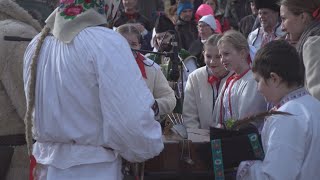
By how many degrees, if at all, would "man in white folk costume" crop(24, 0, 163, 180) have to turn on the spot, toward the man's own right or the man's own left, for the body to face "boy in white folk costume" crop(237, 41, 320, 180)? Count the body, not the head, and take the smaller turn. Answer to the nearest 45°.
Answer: approximately 45° to the man's own right

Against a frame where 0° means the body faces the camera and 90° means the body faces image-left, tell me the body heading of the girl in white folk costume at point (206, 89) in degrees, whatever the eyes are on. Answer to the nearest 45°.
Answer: approximately 0°

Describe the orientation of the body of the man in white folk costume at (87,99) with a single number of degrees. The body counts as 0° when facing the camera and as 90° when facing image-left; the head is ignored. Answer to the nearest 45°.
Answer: approximately 225°

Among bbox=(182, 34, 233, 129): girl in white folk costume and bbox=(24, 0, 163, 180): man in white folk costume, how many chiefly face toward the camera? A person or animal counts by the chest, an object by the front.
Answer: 1

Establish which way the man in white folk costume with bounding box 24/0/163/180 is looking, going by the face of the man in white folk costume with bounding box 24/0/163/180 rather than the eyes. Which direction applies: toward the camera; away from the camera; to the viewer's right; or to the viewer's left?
away from the camera

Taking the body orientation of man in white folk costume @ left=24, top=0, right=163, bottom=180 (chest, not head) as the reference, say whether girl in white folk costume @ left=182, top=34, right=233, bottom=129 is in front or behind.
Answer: in front

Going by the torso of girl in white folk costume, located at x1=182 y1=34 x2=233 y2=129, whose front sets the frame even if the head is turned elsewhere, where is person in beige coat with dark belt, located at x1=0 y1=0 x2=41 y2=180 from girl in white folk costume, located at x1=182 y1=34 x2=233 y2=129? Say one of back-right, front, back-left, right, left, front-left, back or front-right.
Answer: front-right
